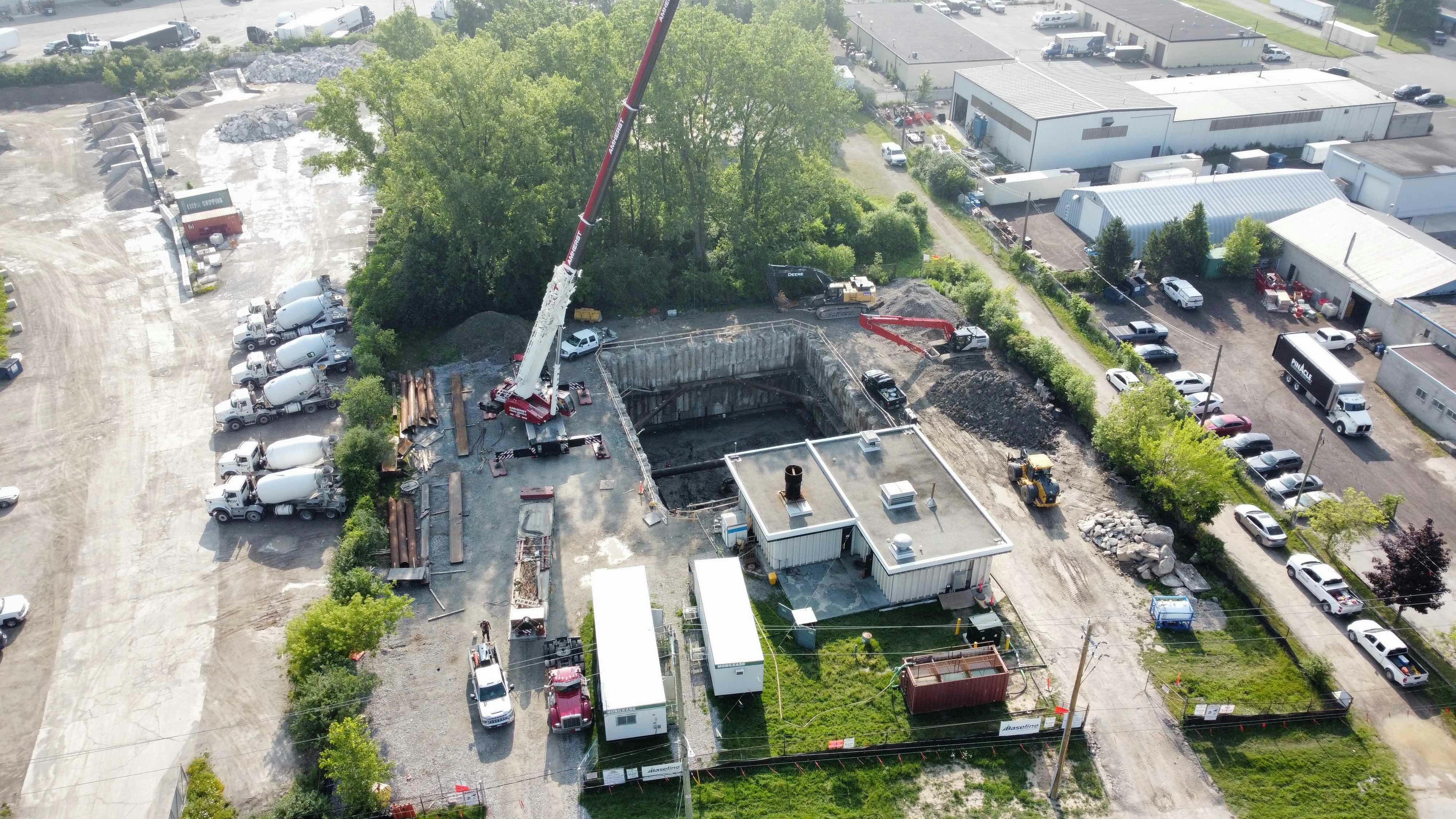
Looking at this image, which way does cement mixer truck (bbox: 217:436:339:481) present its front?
to the viewer's left

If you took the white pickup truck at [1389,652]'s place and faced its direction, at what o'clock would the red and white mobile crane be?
The red and white mobile crane is roughly at 10 o'clock from the white pickup truck.

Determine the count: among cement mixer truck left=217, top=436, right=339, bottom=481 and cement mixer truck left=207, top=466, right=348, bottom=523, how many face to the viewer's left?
2

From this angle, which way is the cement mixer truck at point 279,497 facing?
to the viewer's left

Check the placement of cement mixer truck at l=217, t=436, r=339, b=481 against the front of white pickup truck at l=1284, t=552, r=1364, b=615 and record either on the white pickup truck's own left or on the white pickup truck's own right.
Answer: on the white pickup truck's own left

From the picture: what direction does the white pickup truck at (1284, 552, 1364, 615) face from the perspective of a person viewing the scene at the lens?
facing away from the viewer and to the left of the viewer

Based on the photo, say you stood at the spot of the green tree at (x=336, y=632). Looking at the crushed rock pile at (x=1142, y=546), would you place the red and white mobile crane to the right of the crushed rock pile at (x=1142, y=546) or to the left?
left

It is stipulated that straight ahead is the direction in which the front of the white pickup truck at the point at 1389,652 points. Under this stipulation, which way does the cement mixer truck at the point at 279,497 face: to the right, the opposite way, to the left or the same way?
to the left

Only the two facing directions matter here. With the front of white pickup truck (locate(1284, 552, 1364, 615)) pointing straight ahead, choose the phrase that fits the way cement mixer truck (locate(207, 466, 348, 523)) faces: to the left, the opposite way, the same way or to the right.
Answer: to the left

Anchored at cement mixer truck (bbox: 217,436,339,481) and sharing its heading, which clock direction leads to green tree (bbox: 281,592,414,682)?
The green tree is roughly at 9 o'clock from the cement mixer truck.

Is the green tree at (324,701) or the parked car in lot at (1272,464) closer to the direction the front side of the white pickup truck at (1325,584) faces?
the parked car in lot
